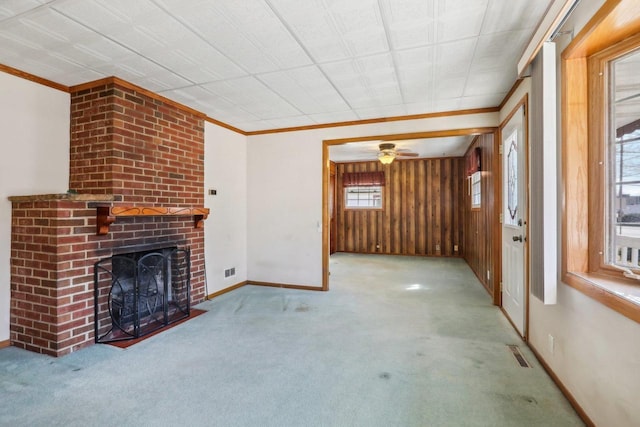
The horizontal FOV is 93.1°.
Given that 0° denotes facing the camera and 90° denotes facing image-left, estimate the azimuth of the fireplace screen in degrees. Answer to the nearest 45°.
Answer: approximately 315°

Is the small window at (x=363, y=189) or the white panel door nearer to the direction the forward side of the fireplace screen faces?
the white panel door

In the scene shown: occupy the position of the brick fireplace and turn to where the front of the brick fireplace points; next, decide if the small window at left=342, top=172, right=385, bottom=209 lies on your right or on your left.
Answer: on your left
